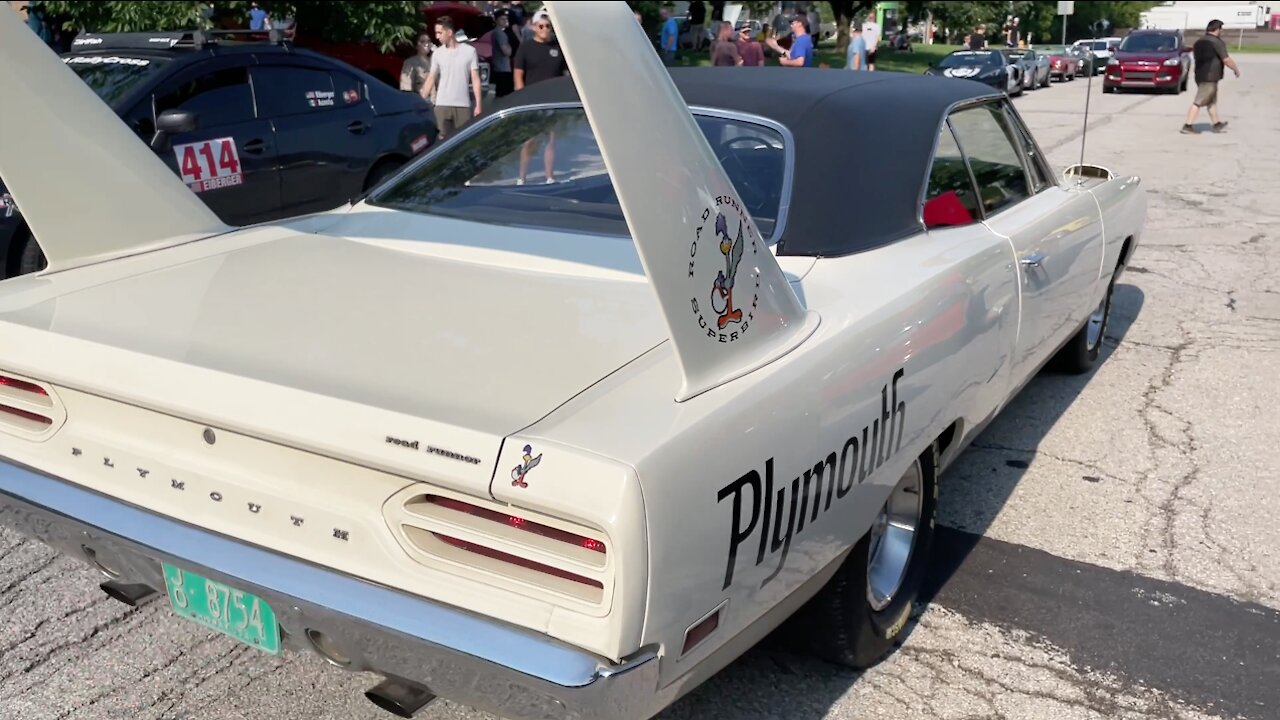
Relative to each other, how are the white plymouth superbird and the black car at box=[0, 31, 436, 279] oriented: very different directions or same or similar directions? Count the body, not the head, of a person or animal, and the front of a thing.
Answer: very different directions

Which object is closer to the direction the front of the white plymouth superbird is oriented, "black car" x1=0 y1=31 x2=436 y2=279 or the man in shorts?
the man in shorts

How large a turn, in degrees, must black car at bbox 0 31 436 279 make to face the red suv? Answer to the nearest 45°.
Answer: approximately 180°

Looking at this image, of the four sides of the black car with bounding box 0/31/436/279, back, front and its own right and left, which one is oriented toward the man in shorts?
back

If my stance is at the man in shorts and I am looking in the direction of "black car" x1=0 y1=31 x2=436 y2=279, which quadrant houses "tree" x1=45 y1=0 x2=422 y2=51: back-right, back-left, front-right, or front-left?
front-right

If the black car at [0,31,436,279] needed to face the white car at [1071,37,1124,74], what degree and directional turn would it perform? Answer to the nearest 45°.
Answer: approximately 180°

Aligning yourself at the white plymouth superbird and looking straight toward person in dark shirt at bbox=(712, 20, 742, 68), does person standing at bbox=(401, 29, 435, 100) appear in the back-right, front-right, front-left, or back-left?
front-left

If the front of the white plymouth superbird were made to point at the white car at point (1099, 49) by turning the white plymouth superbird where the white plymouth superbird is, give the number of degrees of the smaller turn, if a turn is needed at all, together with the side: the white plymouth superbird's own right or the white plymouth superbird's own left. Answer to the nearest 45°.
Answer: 0° — it already faces it

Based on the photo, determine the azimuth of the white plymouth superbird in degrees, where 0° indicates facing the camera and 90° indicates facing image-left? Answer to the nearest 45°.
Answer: approximately 225°

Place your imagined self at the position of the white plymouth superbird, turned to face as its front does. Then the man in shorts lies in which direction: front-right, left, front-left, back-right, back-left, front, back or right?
front
